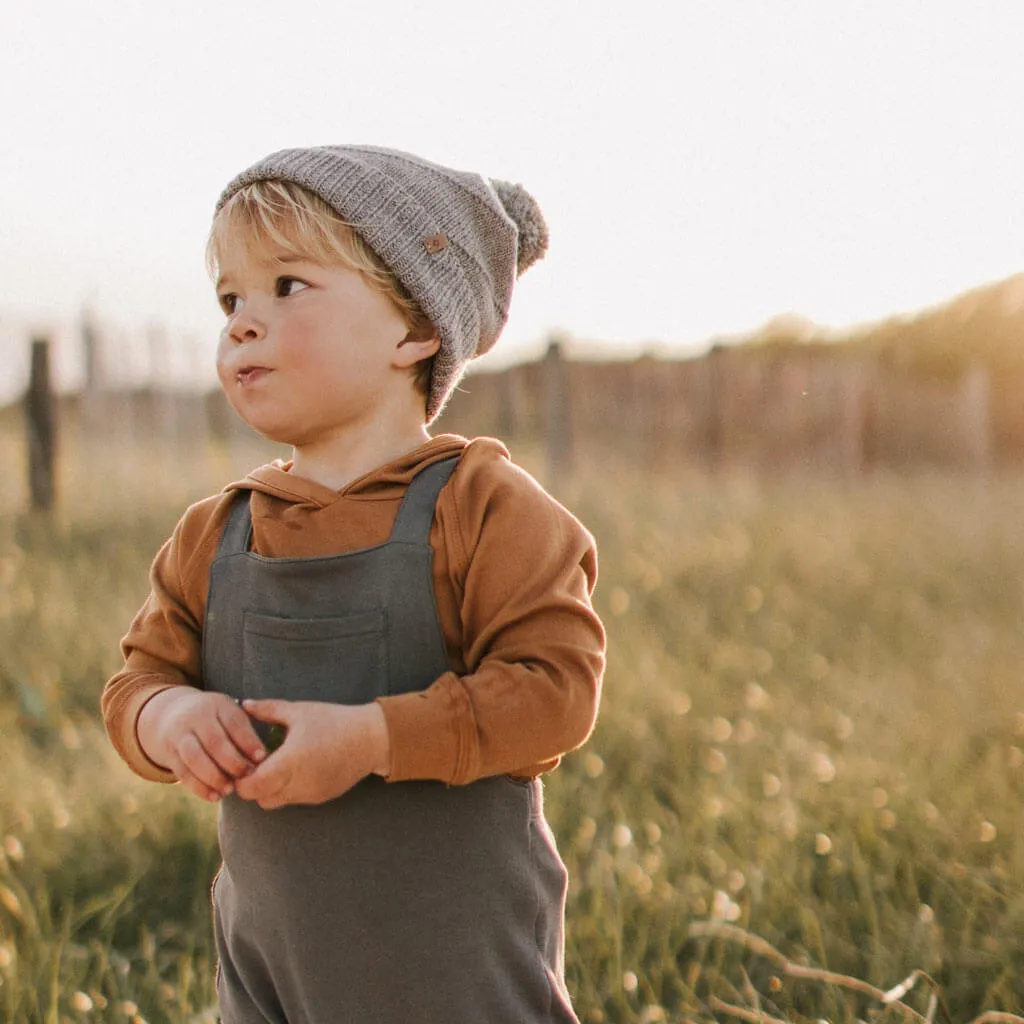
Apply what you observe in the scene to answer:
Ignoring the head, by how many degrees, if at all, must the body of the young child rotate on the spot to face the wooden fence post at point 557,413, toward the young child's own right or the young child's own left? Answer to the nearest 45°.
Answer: approximately 135° to the young child's own right

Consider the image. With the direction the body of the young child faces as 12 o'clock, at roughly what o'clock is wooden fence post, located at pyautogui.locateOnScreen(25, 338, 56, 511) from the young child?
The wooden fence post is roughly at 4 o'clock from the young child.

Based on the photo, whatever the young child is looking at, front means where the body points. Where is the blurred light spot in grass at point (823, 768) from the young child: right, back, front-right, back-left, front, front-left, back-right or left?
back

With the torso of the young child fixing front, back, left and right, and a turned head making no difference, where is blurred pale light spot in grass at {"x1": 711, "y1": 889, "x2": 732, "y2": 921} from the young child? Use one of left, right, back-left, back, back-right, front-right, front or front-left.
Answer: back

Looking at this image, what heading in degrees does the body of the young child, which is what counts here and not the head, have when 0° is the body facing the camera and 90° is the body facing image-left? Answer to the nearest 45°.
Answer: approximately 45°

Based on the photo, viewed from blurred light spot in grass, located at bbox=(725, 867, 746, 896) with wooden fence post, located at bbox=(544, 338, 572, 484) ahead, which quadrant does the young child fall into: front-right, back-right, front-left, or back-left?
back-left

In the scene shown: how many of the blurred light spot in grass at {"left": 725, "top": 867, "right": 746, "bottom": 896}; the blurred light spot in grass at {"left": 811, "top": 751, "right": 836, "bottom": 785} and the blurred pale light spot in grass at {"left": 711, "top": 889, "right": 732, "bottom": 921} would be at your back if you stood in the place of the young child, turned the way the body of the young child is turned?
3
